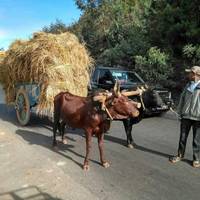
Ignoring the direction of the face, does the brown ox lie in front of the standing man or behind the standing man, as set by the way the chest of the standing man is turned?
in front

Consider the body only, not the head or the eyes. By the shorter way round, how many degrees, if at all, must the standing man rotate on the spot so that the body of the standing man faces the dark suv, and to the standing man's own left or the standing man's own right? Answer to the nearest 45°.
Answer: approximately 90° to the standing man's own right

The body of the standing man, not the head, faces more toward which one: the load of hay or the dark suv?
the load of hay

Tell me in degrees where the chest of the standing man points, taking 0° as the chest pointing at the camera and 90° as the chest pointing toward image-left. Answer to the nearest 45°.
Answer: approximately 45°

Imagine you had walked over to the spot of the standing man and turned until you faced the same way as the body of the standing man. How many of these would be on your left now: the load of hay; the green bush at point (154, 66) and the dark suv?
0
